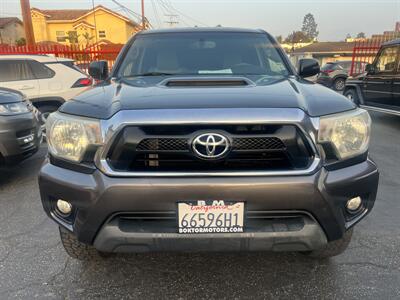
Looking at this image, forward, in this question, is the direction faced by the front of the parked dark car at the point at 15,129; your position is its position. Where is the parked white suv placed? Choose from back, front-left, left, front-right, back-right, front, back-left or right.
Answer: back-left

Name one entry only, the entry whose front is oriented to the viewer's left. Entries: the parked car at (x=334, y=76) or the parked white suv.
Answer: the parked white suv

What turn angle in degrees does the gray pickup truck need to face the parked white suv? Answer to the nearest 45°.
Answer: approximately 135° to its right

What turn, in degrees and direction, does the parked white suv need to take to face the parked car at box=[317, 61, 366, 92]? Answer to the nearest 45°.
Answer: approximately 135° to its right

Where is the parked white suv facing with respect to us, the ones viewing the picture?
facing to the left of the viewer

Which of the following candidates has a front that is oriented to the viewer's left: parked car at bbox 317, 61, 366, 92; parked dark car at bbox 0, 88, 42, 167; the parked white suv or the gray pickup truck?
the parked white suv

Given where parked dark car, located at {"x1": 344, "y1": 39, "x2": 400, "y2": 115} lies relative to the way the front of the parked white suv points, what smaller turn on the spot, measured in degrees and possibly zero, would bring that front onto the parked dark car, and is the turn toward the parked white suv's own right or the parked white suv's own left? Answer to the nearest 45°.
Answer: approximately 180°
